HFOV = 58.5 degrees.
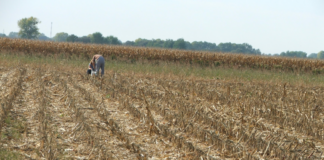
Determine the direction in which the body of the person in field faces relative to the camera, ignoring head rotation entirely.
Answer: to the viewer's left
